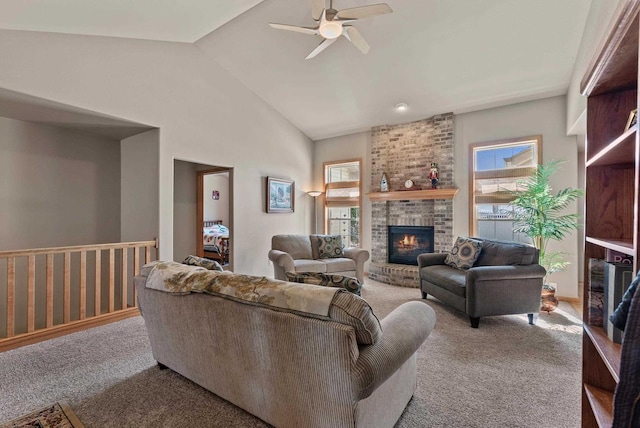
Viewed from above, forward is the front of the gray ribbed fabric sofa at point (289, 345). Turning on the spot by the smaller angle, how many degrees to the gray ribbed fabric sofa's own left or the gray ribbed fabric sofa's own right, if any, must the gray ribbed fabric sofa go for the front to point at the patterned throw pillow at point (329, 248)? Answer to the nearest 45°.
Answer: approximately 45° to the gray ribbed fabric sofa's own left

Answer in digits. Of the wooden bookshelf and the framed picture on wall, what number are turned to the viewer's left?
1

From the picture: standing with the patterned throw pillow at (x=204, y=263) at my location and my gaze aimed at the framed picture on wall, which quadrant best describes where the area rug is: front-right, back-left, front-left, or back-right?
back-left

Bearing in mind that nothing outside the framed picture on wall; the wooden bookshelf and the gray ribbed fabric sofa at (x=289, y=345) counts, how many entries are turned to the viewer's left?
1

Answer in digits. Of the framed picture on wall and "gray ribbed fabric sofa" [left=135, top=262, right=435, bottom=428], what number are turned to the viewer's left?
0

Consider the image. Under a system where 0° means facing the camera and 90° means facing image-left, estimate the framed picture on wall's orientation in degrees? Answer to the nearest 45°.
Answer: approximately 315°

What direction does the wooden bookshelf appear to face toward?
to the viewer's left

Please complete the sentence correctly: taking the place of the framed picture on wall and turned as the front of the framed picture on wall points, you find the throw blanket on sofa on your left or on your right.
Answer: on your right

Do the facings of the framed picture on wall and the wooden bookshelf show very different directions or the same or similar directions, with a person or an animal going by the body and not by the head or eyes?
very different directions

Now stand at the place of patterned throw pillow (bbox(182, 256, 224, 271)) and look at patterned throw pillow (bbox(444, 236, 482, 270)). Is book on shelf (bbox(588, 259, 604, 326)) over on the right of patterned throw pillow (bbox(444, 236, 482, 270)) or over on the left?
right

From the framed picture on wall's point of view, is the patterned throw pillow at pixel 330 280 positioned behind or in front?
in front

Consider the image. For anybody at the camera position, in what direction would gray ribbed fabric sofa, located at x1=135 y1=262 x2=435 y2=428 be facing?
facing away from the viewer and to the right of the viewer

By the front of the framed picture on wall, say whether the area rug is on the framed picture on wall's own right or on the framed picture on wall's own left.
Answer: on the framed picture on wall's own right

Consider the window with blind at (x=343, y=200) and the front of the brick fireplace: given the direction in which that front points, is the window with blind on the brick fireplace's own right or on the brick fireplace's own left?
on the brick fireplace's own right

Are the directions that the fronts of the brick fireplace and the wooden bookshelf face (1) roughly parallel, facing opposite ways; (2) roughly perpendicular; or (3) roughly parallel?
roughly perpendicular

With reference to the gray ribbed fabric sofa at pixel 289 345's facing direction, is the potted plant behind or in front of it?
in front
